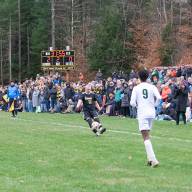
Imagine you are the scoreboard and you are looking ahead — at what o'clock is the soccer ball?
The soccer ball is roughly at 12 o'clock from the scoreboard.

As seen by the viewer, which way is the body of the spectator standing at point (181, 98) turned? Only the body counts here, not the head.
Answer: toward the camera

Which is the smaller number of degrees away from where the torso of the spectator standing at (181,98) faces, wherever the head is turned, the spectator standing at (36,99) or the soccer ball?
the soccer ball

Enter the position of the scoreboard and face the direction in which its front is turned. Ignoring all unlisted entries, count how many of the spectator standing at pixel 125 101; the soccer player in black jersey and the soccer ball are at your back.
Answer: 0

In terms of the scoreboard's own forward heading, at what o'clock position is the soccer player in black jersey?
The soccer player in black jersey is roughly at 12 o'clock from the scoreboard.

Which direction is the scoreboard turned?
toward the camera

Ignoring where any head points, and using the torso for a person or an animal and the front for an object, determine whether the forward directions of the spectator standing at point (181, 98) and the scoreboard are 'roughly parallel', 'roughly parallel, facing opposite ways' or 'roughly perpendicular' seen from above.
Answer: roughly parallel
